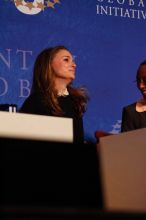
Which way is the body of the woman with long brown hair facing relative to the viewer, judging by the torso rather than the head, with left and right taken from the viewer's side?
facing the viewer and to the right of the viewer

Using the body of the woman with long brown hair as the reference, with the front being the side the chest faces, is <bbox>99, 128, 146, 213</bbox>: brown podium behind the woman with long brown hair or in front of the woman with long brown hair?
in front

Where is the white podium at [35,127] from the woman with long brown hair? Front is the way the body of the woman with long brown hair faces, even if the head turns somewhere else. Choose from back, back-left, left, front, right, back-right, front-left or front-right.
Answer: front-right
